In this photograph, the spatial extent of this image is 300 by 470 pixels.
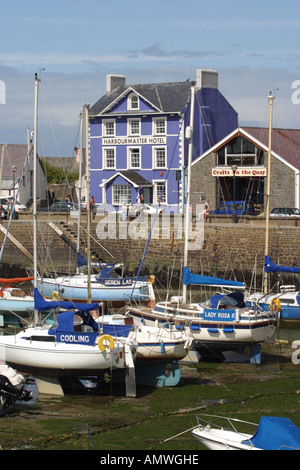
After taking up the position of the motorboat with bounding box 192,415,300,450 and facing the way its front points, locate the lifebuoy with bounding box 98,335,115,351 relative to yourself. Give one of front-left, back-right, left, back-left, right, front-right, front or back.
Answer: front-right

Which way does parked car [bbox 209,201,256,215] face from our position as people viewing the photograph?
facing to the left of the viewer

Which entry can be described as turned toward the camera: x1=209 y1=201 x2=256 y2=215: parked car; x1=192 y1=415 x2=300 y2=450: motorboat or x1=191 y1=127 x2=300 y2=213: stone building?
the stone building

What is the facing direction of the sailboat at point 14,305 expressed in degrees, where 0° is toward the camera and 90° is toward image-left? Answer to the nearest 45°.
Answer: approximately 90°

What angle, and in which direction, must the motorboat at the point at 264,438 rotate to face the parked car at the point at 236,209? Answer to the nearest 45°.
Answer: approximately 90° to its right

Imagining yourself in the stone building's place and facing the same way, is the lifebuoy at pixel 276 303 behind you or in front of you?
in front

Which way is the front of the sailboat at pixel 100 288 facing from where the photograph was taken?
facing to the left of the viewer

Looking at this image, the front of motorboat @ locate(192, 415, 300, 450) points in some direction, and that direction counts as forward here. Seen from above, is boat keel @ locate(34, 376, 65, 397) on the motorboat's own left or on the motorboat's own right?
on the motorboat's own right

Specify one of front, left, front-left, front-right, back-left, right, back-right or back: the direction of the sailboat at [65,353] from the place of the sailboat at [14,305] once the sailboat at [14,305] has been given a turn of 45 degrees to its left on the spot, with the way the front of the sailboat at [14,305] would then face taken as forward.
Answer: front-left

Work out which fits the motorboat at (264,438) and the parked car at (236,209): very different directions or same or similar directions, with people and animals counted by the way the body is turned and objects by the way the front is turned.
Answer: same or similar directions

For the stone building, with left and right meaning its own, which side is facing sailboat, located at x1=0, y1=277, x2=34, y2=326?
front

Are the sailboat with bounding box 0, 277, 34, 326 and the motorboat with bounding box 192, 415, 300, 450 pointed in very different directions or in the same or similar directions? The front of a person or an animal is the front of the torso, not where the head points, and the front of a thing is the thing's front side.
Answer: same or similar directions

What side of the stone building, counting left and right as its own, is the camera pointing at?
front

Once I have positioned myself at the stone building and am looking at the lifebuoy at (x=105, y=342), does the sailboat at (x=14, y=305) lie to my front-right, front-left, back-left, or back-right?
front-right
